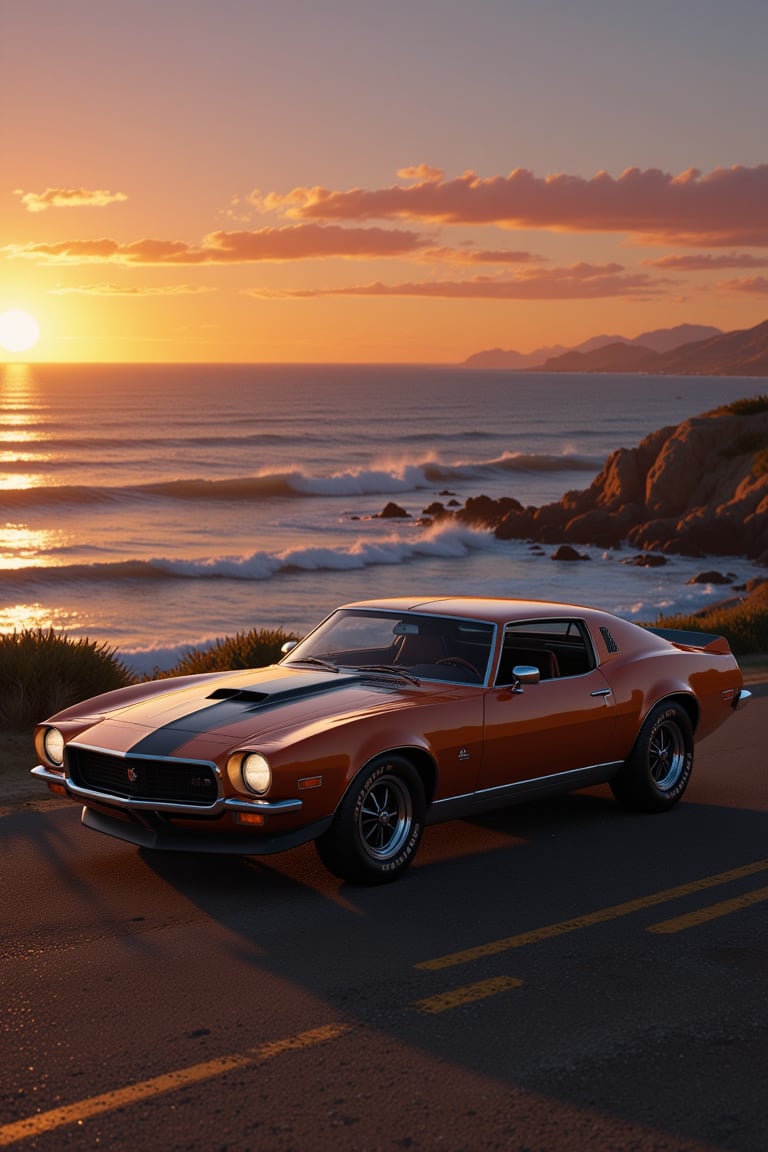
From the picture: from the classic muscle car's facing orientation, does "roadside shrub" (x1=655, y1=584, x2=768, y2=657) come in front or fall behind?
behind

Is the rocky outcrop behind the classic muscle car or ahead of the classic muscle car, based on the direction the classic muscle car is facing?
behind

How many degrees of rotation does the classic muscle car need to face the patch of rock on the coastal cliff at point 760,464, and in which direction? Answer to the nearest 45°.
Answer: approximately 135° to its right

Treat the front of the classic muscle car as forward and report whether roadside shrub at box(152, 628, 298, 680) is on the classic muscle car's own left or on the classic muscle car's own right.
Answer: on the classic muscle car's own right

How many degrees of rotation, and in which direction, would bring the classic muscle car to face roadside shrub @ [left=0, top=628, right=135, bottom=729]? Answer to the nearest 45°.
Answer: approximately 90° to its right

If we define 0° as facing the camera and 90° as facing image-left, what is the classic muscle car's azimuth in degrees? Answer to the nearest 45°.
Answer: approximately 45°

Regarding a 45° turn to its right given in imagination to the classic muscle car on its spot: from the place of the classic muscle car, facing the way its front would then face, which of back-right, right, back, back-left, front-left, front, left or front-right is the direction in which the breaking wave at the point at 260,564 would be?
right
